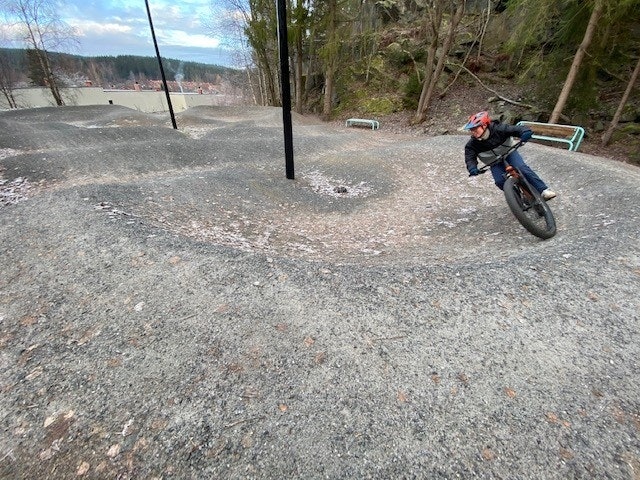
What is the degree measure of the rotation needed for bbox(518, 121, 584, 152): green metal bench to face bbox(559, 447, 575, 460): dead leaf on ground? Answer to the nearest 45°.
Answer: approximately 45° to its left

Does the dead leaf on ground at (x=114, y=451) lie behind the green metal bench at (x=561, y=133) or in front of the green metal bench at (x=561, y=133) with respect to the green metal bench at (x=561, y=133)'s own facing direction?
in front

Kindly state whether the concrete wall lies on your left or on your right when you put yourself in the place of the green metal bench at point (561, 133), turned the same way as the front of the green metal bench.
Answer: on your right

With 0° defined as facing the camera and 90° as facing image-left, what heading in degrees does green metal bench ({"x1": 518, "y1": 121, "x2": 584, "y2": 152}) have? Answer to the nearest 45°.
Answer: approximately 45°

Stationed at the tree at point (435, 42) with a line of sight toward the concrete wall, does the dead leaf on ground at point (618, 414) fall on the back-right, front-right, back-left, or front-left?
back-left

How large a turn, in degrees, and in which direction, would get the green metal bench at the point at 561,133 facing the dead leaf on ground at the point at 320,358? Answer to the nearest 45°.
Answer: approximately 45° to its left

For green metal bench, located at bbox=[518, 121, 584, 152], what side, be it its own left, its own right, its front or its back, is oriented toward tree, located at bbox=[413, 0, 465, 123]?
right

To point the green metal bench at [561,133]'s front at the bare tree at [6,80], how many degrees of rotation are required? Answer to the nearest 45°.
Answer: approximately 45° to its right

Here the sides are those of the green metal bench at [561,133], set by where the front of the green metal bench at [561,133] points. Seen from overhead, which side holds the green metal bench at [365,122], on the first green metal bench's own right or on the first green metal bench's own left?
on the first green metal bench's own right

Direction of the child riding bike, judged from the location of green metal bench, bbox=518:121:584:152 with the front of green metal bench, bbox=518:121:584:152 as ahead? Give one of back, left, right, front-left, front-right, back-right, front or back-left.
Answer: front-left

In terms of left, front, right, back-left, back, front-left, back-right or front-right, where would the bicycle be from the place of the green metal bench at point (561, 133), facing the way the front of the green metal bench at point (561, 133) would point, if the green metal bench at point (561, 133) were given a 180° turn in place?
back-right

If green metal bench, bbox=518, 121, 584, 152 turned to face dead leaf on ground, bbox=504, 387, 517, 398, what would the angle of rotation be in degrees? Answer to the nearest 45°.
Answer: approximately 45° to its left

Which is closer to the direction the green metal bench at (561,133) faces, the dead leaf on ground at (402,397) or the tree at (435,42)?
the dead leaf on ground
